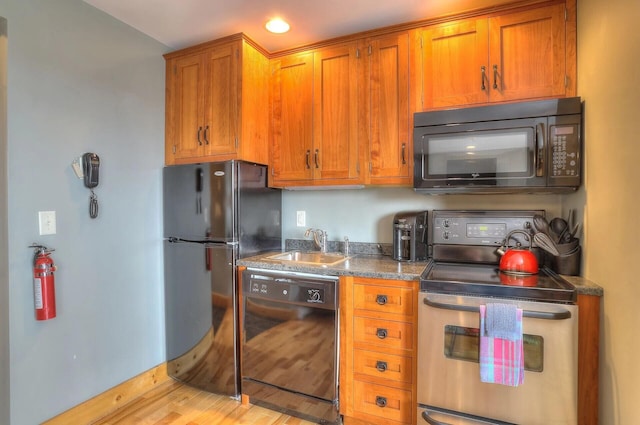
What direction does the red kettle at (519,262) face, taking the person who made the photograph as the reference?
facing to the left of the viewer

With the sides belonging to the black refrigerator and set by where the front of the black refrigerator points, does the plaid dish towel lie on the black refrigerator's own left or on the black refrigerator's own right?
on the black refrigerator's own left

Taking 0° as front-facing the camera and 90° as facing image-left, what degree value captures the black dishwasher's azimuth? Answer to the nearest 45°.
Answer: approximately 45°

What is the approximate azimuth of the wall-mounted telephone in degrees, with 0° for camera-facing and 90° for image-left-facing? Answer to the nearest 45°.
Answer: approximately 315°

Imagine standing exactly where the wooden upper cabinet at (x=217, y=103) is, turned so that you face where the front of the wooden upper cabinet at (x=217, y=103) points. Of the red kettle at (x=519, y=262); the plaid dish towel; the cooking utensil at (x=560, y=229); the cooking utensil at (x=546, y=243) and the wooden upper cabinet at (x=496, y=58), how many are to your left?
5

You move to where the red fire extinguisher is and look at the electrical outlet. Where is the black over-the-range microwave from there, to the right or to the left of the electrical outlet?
right

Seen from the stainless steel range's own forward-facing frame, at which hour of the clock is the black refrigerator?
The black refrigerator is roughly at 3 o'clock from the stainless steel range.

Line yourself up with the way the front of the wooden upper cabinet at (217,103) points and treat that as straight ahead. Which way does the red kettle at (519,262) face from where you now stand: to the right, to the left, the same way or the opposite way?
to the right

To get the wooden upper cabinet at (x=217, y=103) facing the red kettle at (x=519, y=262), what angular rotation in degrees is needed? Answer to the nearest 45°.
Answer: approximately 90° to its left

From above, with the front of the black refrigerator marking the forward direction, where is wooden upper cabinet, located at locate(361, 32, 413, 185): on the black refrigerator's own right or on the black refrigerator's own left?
on the black refrigerator's own left

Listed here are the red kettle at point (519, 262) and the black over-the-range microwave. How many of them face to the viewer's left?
1

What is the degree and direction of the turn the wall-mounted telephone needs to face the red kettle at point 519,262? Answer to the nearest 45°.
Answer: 0° — it already faces it
